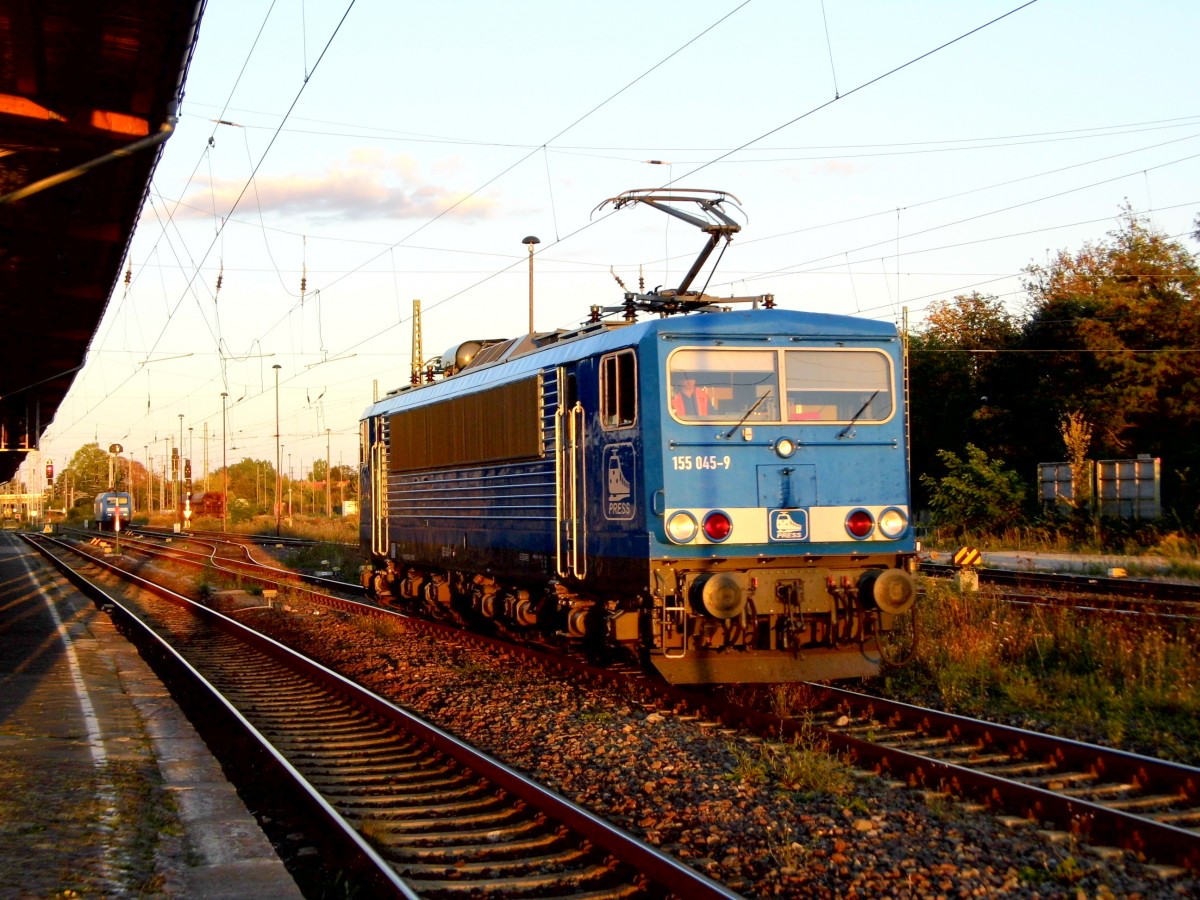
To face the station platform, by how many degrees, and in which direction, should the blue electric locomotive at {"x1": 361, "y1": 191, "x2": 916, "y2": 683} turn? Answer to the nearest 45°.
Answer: approximately 90° to its right

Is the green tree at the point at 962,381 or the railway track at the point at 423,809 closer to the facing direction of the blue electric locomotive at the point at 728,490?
the railway track

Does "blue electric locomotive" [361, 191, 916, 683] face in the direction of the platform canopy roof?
no

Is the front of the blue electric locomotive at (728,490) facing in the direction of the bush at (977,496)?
no

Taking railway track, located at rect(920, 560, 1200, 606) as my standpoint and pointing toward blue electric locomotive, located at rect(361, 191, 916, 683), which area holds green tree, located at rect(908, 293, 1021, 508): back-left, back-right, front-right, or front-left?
back-right

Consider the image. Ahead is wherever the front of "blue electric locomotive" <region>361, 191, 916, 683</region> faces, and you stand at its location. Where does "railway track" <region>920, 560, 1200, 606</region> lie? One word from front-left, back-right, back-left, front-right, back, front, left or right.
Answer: left

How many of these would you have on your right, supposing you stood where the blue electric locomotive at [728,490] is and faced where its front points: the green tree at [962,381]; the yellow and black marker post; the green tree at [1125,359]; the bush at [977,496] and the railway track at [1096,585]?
0

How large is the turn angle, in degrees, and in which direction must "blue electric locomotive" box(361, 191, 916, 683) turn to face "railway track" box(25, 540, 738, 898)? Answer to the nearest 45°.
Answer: approximately 90° to its right

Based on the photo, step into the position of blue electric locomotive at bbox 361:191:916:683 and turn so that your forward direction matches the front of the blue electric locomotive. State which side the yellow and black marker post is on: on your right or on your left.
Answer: on your left

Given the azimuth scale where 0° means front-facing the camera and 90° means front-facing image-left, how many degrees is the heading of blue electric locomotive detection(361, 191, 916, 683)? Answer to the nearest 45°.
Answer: approximately 315°

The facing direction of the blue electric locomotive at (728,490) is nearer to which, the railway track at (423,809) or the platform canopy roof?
the railway track

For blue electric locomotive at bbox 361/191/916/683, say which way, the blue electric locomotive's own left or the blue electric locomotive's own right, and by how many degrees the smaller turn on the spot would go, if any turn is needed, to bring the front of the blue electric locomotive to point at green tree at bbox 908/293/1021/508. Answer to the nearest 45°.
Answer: approximately 135° to the blue electric locomotive's own left

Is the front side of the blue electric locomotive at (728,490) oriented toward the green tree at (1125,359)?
no
